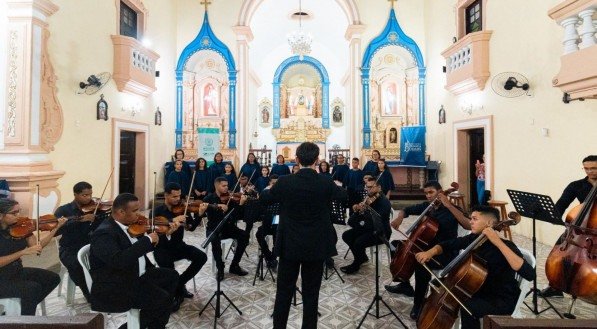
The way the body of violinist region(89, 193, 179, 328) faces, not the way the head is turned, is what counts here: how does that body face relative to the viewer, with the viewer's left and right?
facing to the right of the viewer

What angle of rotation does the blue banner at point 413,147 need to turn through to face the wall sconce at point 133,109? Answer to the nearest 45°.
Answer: approximately 45° to its right

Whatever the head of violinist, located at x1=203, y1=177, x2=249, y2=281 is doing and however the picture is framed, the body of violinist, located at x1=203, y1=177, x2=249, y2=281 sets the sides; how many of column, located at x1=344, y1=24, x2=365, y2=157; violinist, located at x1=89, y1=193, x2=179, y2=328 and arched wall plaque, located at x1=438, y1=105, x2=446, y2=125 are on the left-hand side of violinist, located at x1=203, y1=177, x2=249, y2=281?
2

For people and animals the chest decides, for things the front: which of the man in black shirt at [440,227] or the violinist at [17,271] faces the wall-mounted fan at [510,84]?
the violinist

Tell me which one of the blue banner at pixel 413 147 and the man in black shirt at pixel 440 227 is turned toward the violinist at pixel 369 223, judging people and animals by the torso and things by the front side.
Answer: the blue banner

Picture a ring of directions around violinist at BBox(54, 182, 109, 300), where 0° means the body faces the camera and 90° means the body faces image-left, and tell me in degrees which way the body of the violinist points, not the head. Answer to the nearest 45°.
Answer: approximately 315°

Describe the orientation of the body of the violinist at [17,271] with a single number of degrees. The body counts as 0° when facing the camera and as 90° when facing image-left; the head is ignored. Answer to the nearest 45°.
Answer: approximately 270°

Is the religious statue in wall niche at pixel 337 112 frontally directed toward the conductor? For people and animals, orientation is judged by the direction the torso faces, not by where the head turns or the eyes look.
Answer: yes

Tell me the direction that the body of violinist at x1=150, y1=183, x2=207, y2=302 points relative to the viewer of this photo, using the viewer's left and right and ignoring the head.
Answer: facing to the right of the viewer

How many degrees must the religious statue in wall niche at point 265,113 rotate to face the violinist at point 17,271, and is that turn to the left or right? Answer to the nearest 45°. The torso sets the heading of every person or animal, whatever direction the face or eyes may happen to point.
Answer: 0° — it already faces them

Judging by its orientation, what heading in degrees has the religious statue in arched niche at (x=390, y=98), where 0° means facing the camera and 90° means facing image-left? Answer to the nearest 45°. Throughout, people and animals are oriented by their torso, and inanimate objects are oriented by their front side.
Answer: approximately 0°

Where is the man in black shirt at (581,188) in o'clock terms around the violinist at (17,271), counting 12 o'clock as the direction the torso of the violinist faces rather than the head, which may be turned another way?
The man in black shirt is roughly at 1 o'clock from the violinist.
